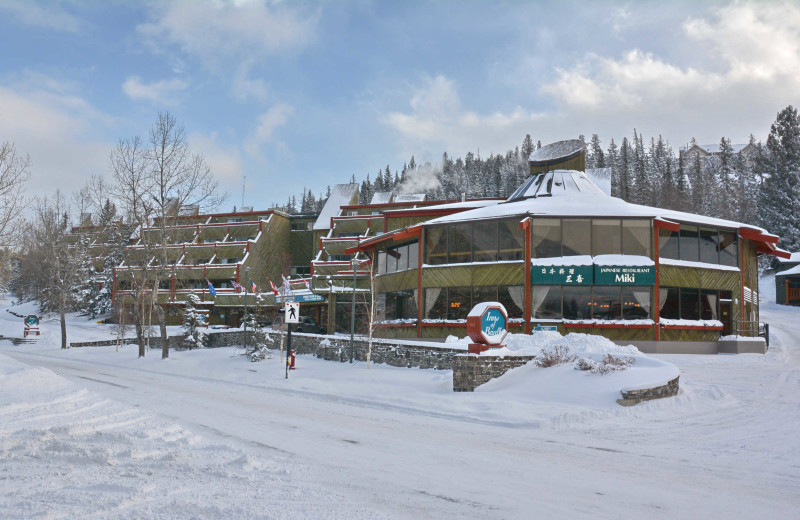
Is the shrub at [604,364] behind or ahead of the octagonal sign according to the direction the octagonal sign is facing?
ahead

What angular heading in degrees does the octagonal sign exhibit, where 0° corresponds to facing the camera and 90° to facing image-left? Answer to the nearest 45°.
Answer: approximately 315°

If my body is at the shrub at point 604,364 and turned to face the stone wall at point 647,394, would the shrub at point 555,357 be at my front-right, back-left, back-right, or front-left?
back-right

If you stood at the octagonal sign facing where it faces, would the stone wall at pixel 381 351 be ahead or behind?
behind

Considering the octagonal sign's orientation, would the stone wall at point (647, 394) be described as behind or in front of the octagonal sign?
in front
